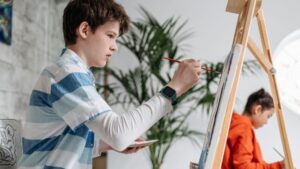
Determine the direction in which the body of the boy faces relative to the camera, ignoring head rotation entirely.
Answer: to the viewer's right

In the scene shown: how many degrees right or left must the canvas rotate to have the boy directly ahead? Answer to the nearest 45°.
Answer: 0° — it already faces them

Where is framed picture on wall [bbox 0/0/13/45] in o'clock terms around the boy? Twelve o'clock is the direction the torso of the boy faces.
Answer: The framed picture on wall is roughly at 8 o'clock from the boy.

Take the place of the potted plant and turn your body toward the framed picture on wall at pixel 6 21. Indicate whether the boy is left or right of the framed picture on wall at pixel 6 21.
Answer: left

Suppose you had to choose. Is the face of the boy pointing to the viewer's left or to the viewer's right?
to the viewer's right

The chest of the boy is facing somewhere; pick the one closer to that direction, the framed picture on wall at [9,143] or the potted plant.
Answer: the potted plant

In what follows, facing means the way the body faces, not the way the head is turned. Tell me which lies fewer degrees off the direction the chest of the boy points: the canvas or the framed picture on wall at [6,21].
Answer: the canvas

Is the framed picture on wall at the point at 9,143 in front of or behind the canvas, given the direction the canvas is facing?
in front

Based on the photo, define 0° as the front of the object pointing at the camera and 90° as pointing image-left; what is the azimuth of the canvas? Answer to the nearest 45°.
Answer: approximately 90°

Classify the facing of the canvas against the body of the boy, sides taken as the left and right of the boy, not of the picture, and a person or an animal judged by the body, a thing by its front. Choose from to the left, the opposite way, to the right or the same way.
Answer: the opposite way

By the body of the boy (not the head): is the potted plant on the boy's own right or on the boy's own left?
on the boy's own left
